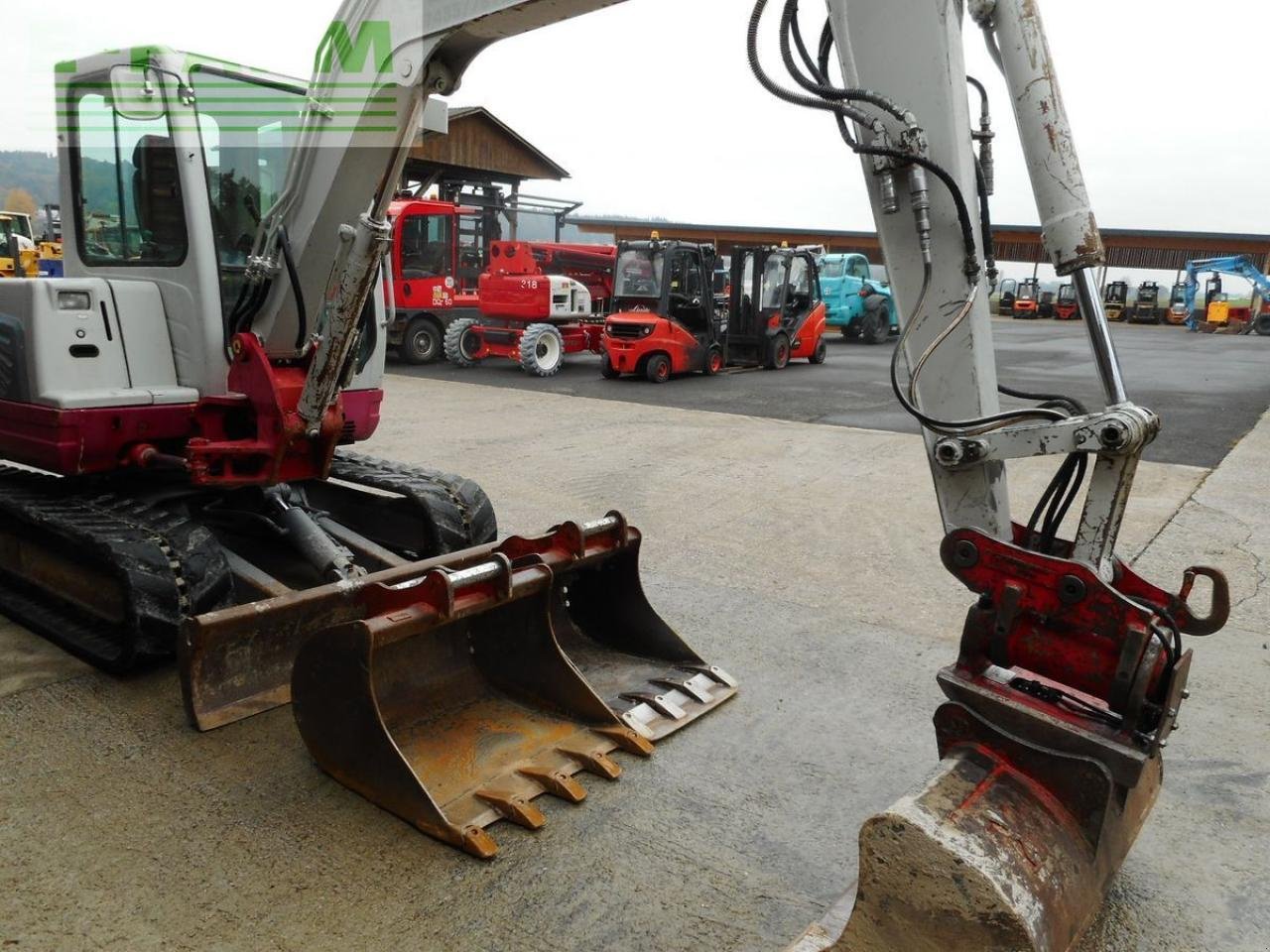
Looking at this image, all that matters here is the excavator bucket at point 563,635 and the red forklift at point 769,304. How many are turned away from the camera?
0

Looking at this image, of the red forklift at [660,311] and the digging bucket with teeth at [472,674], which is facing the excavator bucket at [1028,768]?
the digging bucket with teeth

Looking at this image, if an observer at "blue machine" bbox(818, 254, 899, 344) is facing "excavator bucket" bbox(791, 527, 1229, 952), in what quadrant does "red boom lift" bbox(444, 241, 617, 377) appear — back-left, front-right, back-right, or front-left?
front-right

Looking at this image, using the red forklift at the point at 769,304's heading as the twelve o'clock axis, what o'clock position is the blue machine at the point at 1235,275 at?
The blue machine is roughly at 6 o'clock from the red forklift.

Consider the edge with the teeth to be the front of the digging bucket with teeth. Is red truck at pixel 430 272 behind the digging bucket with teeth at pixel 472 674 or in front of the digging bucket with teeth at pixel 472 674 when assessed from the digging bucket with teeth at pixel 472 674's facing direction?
behind

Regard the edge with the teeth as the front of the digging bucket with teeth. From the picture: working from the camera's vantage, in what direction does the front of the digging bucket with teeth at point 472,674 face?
facing the viewer and to the right of the viewer

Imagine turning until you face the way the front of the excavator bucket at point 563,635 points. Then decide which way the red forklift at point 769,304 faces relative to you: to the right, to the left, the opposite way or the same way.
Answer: to the right

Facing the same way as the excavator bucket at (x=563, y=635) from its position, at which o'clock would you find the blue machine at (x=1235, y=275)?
The blue machine is roughly at 9 o'clock from the excavator bucket.

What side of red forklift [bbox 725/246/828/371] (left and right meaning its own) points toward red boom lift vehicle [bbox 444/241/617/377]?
front

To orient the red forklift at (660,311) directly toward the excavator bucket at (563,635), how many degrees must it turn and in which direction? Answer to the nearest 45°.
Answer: approximately 135° to its right

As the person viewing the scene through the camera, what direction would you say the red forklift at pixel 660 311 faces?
facing away from the viewer and to the right of the viewer

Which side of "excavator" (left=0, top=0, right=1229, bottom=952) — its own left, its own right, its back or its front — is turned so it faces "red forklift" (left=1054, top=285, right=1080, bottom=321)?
left
